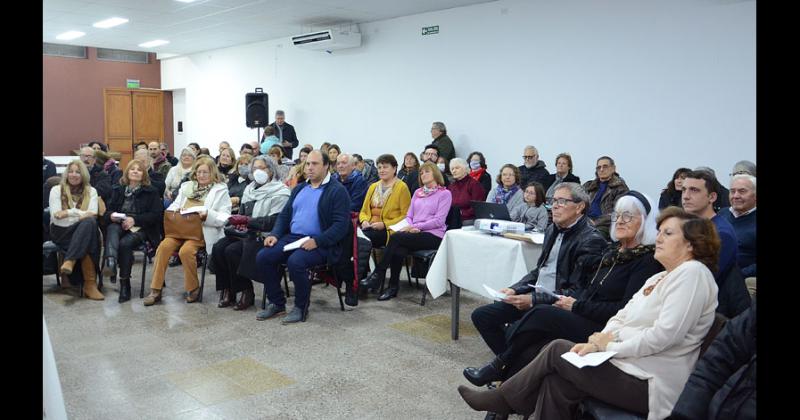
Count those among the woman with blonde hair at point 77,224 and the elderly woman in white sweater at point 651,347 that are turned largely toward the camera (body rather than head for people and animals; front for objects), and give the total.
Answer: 1

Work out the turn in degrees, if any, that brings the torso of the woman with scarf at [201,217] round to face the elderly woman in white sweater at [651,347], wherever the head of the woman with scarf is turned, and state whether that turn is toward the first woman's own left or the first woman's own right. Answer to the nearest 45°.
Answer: approximately 45° to the first woman's own left

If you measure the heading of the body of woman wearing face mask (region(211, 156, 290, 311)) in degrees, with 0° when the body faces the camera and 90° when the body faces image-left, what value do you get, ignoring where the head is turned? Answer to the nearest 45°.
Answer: approximately 45°

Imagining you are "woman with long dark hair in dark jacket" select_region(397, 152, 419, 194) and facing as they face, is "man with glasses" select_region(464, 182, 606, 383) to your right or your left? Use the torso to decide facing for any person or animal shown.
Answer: on your left

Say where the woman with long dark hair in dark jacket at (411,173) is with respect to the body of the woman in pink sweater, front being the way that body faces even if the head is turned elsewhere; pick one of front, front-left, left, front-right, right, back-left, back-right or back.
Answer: back-right

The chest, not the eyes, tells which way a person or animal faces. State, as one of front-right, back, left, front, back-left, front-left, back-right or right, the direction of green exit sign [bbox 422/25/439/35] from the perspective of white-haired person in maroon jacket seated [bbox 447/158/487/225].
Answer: back-right

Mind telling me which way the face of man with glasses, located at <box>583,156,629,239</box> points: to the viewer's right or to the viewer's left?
to the viewer's left
